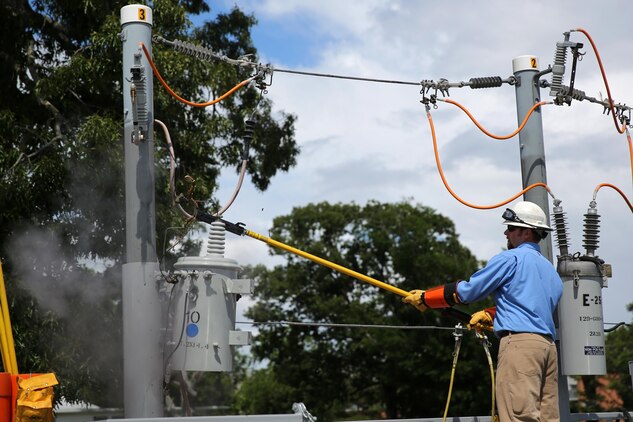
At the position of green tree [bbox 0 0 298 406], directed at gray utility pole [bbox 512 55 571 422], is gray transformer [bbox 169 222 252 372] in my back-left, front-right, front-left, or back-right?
front-right

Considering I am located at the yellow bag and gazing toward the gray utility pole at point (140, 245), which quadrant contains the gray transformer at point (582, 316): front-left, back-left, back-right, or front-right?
front-right

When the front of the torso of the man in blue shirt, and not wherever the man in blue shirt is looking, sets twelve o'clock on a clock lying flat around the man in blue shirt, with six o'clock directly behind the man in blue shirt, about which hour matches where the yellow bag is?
The yellow bag is roughly at 10 o'clock from the man in blue shirt.

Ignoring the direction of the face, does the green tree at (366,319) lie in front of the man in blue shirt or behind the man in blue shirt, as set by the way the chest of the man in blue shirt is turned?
in front

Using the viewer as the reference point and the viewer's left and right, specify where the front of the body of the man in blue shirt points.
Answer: facing away from the viewer and to the left of the viewer

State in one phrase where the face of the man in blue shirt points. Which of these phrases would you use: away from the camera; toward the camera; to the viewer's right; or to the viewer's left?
to the viewer's left

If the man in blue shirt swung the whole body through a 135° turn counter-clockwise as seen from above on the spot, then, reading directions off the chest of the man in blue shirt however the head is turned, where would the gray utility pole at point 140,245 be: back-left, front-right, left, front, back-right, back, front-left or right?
right

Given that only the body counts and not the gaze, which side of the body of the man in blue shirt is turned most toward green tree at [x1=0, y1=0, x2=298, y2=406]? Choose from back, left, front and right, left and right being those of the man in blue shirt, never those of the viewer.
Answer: front

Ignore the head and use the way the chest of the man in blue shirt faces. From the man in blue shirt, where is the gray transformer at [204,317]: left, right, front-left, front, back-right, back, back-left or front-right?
front-left

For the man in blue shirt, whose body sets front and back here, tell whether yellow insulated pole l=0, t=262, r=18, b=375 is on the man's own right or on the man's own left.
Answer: on the man's own left

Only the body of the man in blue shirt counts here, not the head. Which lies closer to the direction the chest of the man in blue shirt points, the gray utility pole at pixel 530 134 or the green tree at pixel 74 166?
the green tree
